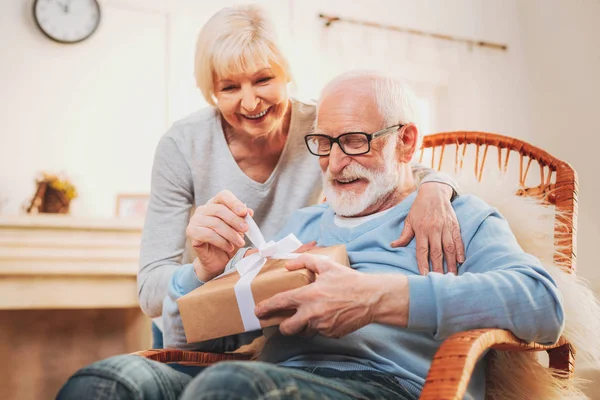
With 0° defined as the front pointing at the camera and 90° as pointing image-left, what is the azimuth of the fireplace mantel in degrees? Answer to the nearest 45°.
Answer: approximately 0°

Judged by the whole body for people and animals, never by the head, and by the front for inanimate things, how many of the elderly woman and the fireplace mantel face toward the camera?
2

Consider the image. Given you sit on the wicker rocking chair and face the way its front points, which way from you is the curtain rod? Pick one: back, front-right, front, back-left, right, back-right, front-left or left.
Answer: back-right

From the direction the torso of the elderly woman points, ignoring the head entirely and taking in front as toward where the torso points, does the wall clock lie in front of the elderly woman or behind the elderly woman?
behind
